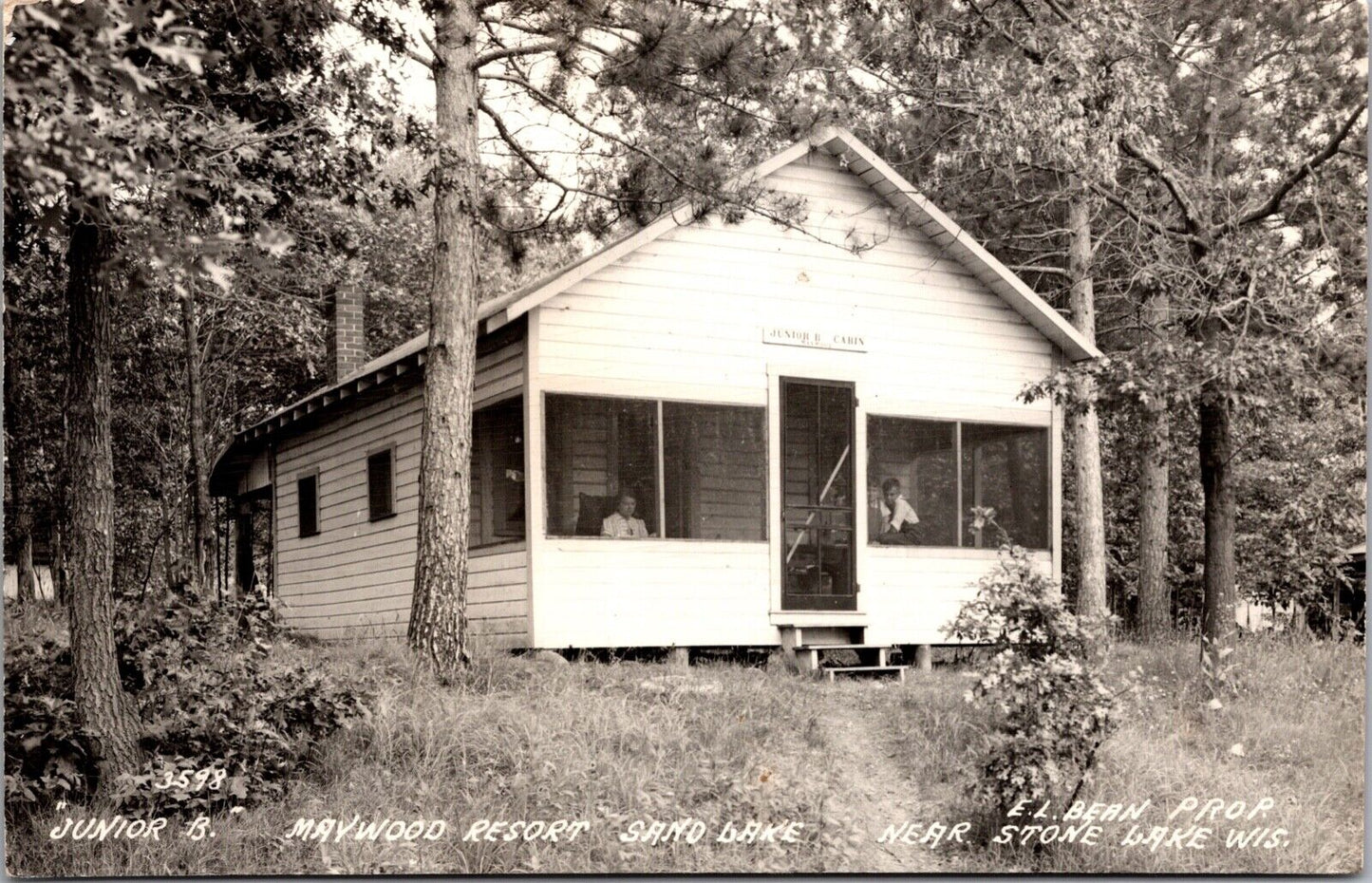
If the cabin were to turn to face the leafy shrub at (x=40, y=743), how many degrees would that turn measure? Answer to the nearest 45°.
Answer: approximately 90° to its right

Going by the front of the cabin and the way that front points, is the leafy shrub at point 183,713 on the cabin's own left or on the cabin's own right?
on the cabin's own right

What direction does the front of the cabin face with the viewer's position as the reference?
facing the viewer and to the right of the viewer

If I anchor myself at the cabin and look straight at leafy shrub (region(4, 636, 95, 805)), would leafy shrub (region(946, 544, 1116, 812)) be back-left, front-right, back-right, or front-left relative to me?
front-left

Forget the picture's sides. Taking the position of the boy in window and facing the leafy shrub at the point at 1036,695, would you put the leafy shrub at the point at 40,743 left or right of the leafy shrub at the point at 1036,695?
right

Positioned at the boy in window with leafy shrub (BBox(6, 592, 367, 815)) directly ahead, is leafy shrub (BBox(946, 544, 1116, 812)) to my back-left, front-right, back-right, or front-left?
front-left

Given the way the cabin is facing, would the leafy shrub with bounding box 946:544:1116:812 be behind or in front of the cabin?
in front
